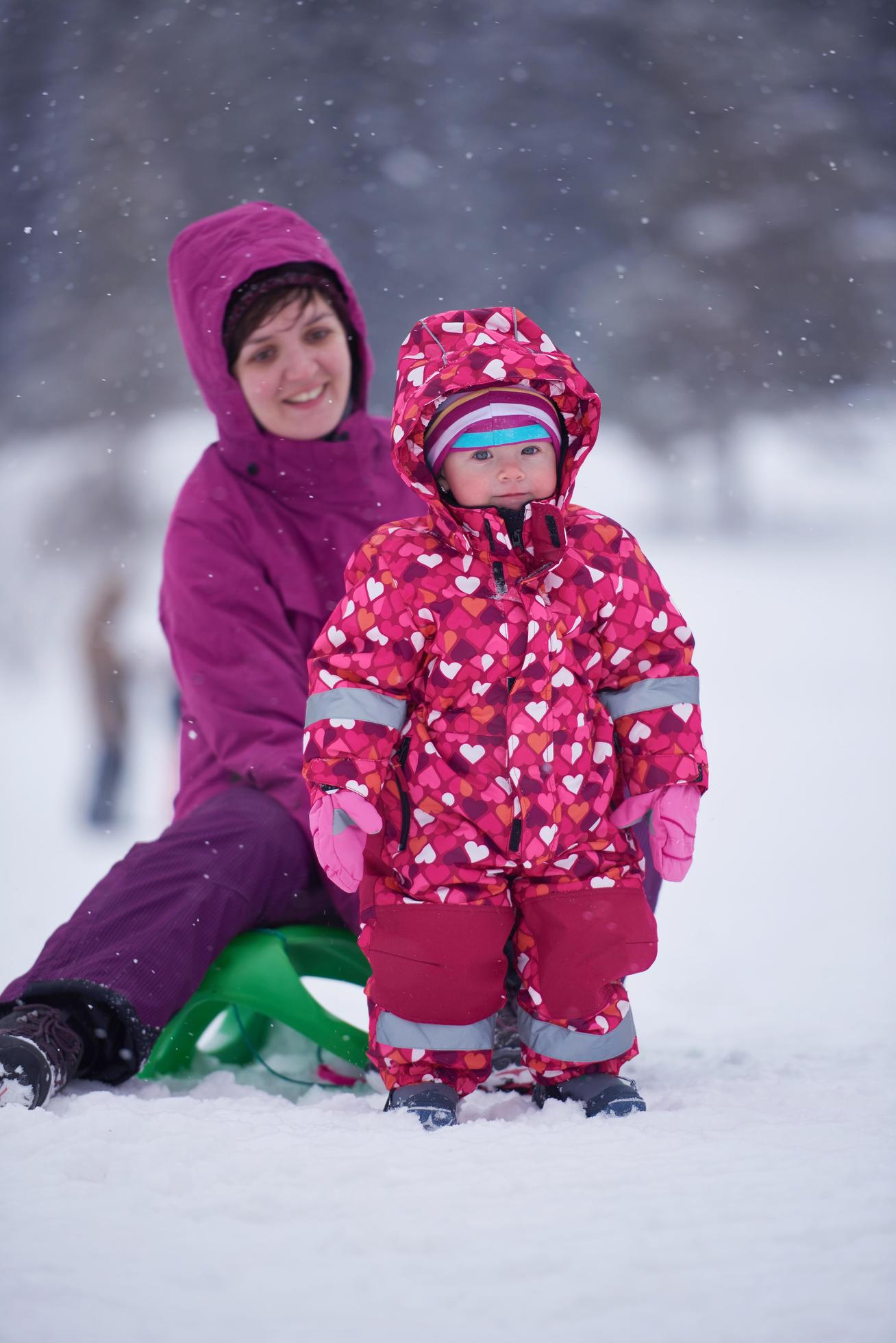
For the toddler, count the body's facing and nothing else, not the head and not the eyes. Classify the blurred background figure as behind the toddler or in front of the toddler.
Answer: behind

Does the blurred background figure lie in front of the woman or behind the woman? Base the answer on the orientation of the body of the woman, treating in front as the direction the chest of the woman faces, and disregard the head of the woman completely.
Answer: behind

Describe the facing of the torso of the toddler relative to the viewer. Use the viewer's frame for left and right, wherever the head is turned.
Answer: facing the viewer

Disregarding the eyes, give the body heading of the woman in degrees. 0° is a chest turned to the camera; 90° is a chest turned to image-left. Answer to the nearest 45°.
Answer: approximately 315°

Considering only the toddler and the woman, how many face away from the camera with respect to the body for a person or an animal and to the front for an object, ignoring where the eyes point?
0

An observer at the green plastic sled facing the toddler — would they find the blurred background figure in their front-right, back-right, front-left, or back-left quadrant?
back-left
